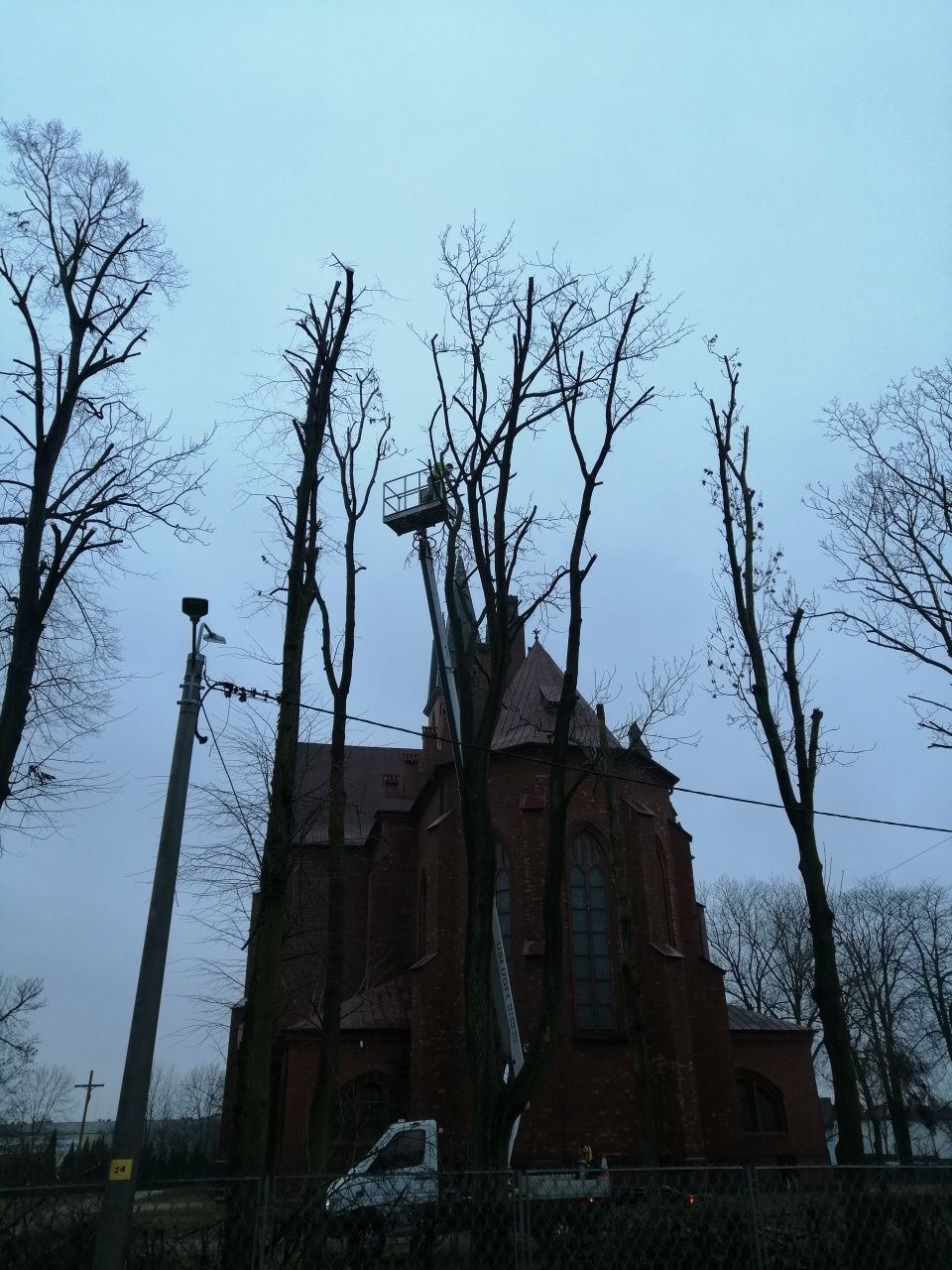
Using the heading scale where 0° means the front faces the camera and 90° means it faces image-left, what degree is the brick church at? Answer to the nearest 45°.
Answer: approximately 135°

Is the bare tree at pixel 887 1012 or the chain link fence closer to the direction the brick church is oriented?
the bare tree

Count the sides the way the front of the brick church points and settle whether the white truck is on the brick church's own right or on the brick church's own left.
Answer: on the brick church's own left

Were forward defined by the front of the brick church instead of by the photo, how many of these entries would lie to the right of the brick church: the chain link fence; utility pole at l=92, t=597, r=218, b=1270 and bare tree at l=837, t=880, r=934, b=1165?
1

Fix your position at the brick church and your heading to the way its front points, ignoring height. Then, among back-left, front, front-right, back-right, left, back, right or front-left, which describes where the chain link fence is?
back-left

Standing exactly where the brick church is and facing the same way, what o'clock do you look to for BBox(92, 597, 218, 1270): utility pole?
The utility pole is roughly at 6 o'clock from the brick church.
